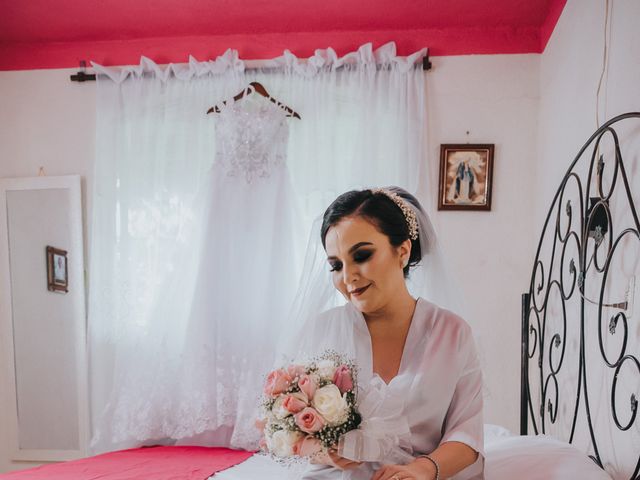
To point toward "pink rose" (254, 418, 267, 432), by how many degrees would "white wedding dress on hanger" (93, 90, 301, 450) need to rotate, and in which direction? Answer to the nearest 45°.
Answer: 0° — it already faces it

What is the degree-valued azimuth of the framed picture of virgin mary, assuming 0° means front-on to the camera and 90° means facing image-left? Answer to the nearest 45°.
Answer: approximately 0°

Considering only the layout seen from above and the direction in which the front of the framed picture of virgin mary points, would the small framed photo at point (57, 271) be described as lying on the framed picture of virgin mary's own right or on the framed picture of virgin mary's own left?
on the framed picture of virgin mary's own right

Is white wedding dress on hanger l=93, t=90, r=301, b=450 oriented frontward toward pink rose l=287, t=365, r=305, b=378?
yes

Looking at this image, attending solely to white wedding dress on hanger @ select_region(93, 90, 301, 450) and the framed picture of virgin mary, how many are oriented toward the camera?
2

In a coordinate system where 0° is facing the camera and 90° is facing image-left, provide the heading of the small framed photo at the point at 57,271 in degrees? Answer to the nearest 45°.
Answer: approximately 315°

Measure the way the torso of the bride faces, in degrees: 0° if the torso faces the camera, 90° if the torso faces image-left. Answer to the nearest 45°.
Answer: approximately 45°
